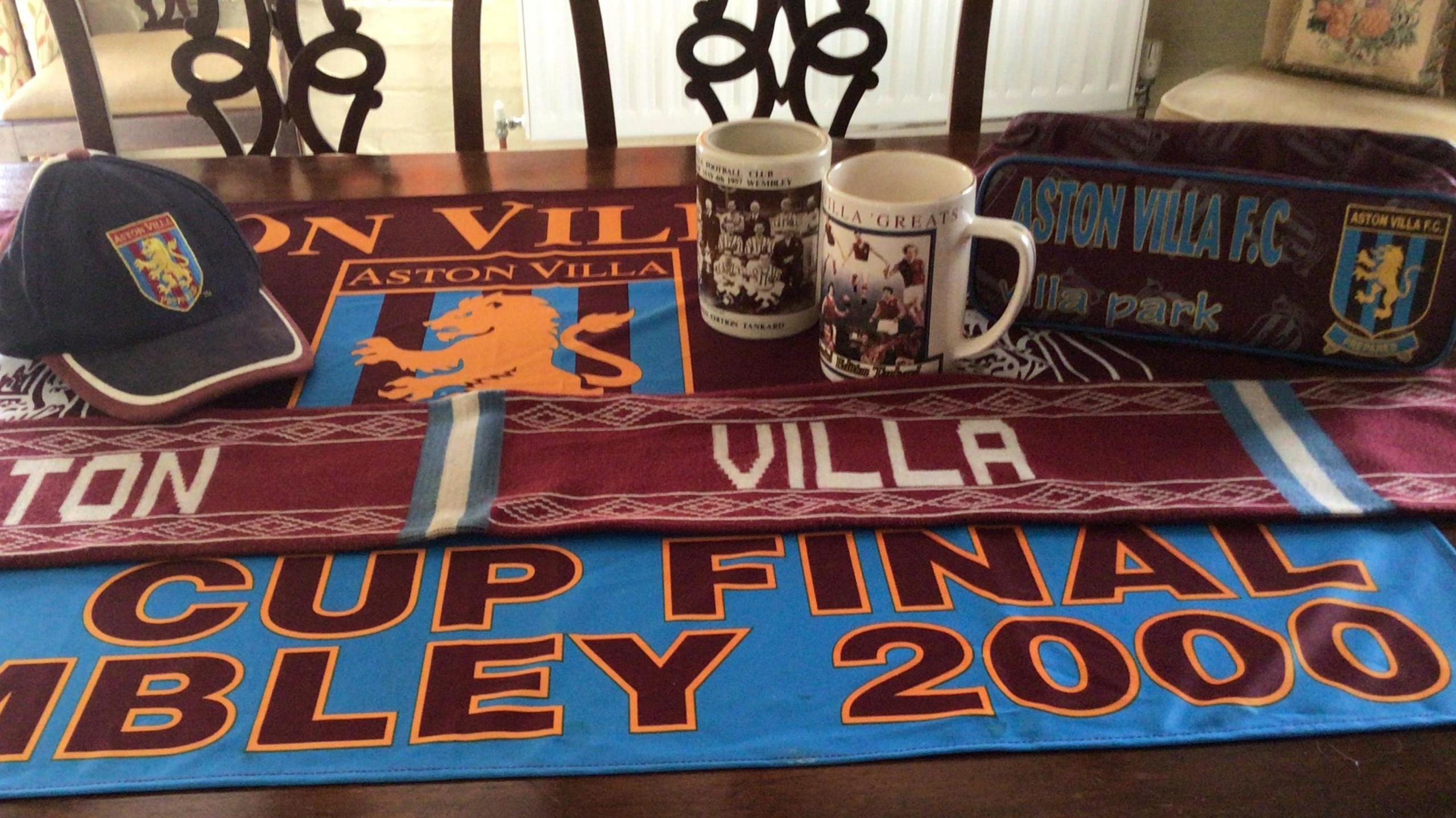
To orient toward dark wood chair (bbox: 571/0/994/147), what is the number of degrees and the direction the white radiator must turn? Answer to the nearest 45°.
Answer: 0° — it already faces it

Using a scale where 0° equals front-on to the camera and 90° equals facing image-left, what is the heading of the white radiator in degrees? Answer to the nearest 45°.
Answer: approximately 0°

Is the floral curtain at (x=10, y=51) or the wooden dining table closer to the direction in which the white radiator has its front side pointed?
the wooden dining table

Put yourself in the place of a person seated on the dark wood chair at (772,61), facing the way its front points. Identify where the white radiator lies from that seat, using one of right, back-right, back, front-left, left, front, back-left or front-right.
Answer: back

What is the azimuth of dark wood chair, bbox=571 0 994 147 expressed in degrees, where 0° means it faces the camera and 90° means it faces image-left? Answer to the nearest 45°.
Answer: approximately 0°

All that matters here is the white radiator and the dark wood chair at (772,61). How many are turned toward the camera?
2

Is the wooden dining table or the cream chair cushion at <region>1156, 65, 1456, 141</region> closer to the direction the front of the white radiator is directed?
the wooden dining table

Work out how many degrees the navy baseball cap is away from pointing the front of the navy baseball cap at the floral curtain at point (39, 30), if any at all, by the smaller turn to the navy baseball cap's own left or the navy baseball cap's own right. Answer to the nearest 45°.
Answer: approximately 135° to the navy baseball cap's own left
